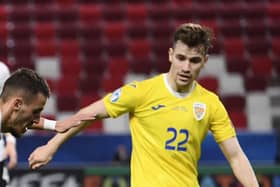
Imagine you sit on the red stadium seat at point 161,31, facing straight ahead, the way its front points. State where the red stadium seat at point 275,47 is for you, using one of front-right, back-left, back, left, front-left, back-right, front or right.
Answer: left

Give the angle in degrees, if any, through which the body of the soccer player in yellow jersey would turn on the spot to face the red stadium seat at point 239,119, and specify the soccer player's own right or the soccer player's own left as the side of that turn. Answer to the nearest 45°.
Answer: approximately 180°

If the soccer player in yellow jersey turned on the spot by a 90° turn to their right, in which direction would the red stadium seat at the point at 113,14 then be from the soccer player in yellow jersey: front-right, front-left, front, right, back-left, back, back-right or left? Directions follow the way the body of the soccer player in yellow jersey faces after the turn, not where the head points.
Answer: right

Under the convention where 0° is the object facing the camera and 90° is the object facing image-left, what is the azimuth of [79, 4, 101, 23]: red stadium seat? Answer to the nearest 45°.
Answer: approximately 0°

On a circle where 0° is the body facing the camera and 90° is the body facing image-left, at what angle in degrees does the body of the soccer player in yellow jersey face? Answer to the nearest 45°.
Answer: approximately 0°

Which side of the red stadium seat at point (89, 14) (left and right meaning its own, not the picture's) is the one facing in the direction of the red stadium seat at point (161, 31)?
left

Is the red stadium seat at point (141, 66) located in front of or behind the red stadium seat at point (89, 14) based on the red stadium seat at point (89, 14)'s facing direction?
in front

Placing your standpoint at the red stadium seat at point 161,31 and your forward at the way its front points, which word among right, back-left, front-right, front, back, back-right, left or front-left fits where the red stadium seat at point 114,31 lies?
right

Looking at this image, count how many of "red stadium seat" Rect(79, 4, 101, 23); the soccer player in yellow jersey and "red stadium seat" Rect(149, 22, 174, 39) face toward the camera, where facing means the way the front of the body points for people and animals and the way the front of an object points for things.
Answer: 3

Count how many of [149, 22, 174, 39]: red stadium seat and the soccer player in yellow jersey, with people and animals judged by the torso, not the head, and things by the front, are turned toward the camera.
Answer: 2
